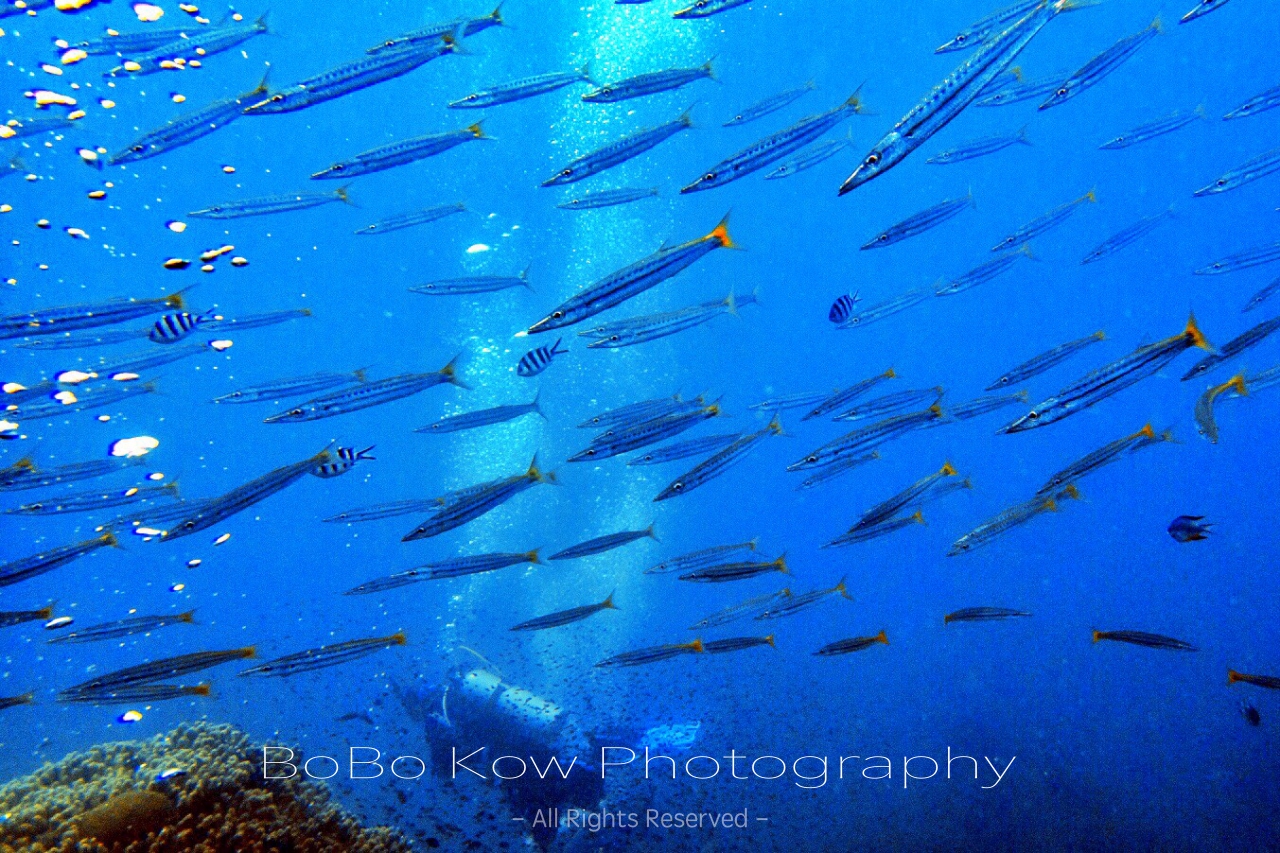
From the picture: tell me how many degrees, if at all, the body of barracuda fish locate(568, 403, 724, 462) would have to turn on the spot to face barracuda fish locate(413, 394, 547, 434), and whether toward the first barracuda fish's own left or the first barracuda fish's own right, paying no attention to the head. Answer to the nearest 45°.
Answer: approximately 45° to the first barracuda fish's own right

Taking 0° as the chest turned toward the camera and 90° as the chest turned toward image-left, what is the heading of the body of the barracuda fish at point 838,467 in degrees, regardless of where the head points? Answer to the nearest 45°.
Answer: approximately 90°

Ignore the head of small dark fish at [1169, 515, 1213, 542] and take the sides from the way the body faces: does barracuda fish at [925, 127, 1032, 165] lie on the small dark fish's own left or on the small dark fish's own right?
on the small dark fish's own right

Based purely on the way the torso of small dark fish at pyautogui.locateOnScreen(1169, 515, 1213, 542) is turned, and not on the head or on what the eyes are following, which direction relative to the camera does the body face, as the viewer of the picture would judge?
to the viewer's left

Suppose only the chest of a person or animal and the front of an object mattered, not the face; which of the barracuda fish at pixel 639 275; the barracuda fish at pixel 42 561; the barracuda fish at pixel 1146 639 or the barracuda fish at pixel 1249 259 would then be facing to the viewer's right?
the barracuda fish at pixel 1146 639

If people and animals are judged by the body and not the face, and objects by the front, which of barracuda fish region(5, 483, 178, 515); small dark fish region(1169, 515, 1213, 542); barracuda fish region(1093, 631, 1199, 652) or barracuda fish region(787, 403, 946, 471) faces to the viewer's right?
barracuda fish region(1093, 631, 1199, 652)

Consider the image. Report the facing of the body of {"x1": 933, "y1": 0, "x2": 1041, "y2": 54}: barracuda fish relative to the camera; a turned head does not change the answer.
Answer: to the viewer's left

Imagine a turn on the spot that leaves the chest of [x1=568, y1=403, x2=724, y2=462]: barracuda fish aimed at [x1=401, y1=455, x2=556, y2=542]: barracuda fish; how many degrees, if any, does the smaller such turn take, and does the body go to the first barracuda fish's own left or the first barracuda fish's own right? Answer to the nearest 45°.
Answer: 0° — it already faces it

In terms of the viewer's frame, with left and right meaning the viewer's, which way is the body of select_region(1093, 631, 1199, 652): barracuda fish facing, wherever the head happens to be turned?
facing to the right of the viewer

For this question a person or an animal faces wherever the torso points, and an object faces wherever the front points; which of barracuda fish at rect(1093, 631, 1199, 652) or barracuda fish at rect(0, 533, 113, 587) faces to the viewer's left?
barracuda fish at rect(0, 533, 113, 587)

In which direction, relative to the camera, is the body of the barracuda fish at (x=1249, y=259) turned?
to the viewer's left

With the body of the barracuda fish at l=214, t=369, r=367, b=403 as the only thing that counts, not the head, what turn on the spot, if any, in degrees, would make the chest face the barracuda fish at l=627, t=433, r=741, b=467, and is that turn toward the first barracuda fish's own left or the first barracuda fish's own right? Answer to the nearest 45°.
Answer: approximately 180°

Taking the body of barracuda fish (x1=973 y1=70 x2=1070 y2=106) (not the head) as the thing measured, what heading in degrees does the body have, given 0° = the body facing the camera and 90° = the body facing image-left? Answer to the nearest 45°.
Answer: approximately 90°

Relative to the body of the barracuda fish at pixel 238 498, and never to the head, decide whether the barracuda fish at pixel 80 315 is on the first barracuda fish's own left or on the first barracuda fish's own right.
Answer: on the first barracuda fish's own right
